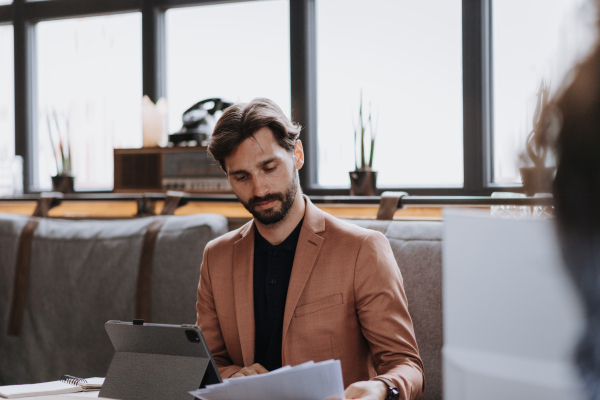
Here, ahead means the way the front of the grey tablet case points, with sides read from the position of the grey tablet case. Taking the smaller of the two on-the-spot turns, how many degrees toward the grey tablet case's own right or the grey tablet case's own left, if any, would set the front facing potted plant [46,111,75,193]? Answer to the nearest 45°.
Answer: approximately 45° to the grey tablet case's own left

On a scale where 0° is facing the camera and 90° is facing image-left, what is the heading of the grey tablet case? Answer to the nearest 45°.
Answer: approximately 225°

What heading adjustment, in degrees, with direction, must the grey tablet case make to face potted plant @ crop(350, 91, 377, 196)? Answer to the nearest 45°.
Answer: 0° — it already faces it

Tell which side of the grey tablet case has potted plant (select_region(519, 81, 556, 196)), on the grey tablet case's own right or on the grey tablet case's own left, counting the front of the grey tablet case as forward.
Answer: on the grey tablet case's own right

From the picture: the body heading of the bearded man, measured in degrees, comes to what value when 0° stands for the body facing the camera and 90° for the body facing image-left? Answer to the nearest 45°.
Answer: approximately 45°

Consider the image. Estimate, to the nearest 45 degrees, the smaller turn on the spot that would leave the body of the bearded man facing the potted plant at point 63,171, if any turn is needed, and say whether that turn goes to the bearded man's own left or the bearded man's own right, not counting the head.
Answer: approximately 90° to the bearded man's own right

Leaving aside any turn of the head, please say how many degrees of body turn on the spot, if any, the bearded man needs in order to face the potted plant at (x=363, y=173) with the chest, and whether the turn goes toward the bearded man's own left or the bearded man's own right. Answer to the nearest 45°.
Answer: approximately 135° to the bearded man's own right

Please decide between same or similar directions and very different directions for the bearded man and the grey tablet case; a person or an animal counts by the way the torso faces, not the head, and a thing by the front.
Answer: very different directions

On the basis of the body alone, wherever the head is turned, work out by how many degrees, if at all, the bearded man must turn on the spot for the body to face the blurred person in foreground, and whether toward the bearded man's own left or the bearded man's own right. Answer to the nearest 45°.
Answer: approximately 45° to the bearded man's own left
